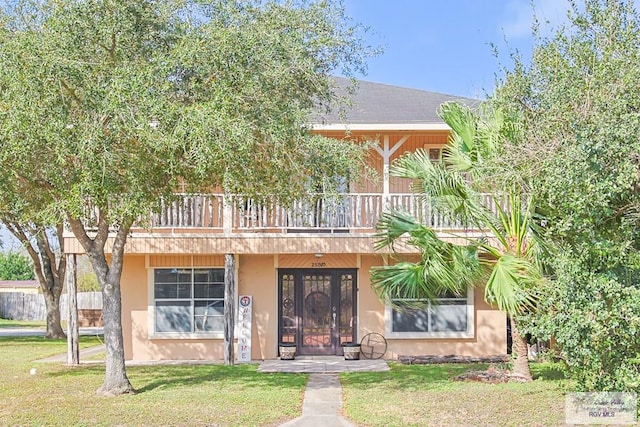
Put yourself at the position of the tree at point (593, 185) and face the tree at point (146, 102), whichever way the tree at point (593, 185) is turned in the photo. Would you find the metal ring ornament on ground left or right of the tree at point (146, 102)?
right

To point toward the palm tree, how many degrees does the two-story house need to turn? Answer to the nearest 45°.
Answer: approximately 45° to its left

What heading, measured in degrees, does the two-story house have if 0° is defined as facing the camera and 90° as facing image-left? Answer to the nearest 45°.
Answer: approximately 0°

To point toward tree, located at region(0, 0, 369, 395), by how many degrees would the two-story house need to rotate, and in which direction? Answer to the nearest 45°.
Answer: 0° — it already faces it

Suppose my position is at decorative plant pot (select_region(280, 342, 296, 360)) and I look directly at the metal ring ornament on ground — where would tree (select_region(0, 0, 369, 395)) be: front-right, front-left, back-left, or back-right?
back-right

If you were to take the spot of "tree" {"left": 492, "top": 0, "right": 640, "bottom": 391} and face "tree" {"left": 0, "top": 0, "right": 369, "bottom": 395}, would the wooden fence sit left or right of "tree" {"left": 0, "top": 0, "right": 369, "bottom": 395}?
right

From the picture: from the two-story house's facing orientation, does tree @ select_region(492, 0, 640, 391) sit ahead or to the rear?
ahead
